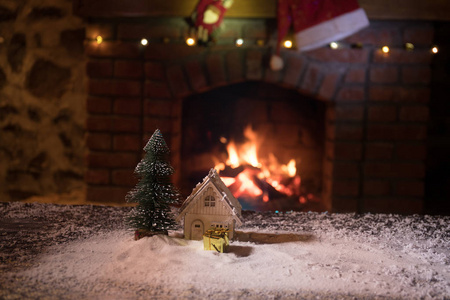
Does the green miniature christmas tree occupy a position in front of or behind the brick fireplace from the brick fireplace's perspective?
in front

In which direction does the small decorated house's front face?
toward the camera

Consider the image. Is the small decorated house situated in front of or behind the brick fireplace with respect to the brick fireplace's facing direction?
in front

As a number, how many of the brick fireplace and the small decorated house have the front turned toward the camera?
2

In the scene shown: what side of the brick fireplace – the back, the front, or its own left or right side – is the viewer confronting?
front

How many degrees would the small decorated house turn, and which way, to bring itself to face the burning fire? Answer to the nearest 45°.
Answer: approximately 180°

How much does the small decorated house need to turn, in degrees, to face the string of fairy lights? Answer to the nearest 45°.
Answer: approximately 135° to its left
